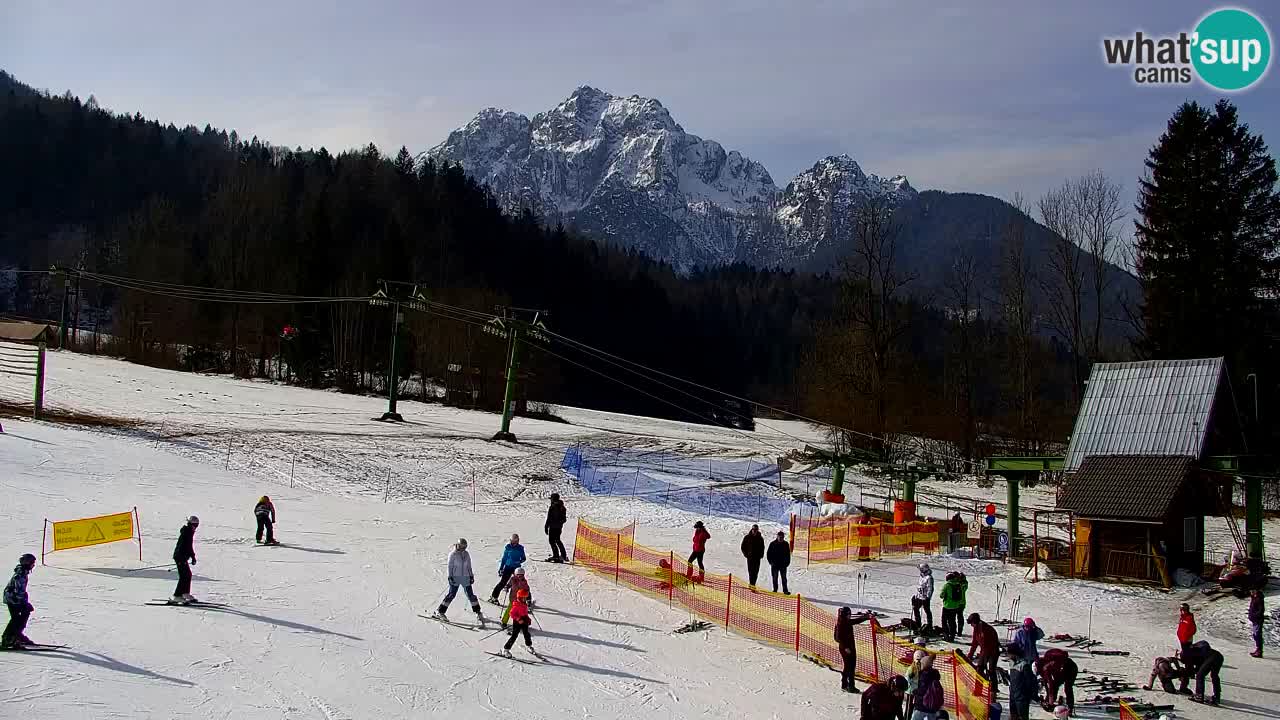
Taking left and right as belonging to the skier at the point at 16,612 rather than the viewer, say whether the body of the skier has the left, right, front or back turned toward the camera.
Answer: right

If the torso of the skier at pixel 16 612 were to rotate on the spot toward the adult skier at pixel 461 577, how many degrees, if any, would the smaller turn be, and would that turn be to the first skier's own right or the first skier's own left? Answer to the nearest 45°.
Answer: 0° — they already face them

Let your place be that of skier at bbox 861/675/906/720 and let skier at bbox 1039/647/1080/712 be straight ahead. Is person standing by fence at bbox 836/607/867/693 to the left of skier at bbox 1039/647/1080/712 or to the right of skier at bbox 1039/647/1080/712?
left

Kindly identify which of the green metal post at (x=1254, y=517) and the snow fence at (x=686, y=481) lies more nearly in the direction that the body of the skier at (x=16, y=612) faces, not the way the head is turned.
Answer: the green metal post

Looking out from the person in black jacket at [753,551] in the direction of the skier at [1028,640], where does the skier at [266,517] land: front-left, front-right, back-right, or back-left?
back-right

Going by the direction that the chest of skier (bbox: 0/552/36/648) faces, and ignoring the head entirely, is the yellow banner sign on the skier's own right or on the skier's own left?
on the skier's own left
